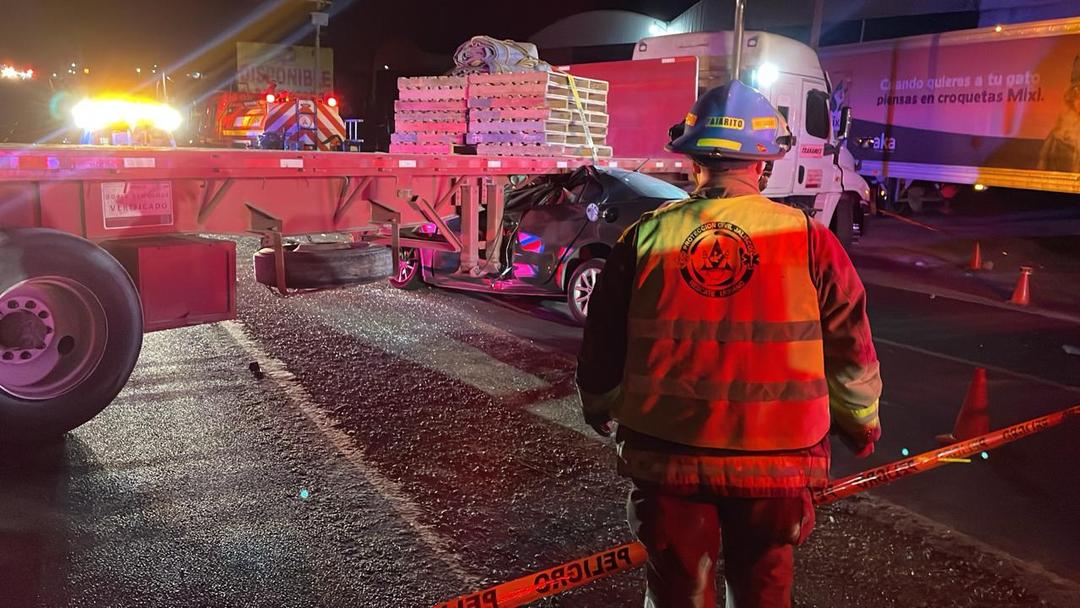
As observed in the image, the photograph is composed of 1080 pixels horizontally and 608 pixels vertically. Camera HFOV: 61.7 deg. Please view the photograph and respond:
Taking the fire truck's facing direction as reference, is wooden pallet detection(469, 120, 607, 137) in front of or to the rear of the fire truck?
to the rear

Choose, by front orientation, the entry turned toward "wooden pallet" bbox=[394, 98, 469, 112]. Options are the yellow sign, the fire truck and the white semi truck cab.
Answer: the yellow sign

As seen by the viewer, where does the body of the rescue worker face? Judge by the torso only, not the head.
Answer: away from the camera

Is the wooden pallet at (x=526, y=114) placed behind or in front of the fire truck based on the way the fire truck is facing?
behind

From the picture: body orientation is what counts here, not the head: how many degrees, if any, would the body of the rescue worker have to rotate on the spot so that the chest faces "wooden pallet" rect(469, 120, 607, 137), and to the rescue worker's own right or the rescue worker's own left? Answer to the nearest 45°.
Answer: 0° — they already face it

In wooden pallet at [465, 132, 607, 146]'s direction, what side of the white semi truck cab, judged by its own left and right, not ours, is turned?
back

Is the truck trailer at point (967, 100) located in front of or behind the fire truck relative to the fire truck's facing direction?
behind

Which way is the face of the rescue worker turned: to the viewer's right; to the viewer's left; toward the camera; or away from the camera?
away from the camera

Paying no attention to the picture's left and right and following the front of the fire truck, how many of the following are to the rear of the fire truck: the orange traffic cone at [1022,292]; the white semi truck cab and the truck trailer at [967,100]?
3

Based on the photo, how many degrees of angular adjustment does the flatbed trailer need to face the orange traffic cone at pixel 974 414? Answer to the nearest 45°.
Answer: approximately 45° to its right

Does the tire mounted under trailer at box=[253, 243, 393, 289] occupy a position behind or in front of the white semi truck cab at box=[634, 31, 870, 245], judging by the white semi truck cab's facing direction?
behind

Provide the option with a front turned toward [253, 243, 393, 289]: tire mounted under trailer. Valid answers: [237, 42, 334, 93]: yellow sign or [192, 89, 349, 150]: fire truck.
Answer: the yellow sign

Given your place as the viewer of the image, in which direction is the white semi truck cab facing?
facing away from the viewer and to the right of the viewer

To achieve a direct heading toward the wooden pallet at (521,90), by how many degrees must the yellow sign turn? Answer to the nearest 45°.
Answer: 0° — it already faces it

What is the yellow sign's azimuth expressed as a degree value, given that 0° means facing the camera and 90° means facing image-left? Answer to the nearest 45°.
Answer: approximately 0°

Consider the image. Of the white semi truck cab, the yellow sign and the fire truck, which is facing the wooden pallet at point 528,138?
the yellow sign

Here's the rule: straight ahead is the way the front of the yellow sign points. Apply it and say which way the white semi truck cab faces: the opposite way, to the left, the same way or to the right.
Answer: to the left
